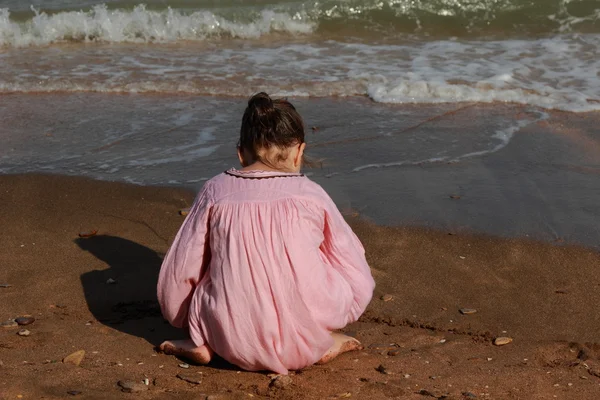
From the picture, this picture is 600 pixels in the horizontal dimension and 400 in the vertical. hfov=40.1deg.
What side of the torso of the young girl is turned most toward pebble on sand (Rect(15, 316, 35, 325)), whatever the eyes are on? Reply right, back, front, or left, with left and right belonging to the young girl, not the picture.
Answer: left

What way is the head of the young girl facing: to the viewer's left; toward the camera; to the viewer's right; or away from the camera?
away from the camera

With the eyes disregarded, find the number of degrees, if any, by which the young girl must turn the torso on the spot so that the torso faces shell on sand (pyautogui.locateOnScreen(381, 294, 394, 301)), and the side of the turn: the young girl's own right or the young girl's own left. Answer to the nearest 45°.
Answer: approximately 45° to the young girl's own right

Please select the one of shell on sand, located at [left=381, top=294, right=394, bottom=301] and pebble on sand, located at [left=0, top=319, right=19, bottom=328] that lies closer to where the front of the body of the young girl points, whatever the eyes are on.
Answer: the shell on sand

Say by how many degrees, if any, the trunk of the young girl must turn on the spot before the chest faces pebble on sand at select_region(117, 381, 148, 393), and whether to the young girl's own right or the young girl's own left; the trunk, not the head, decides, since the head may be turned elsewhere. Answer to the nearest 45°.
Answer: approximately 135° to the young girl's own left

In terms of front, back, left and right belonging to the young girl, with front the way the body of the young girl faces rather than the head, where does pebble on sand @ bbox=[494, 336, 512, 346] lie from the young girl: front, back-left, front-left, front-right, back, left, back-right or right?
right

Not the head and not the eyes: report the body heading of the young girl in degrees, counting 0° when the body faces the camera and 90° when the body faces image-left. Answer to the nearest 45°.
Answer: approximately 180°

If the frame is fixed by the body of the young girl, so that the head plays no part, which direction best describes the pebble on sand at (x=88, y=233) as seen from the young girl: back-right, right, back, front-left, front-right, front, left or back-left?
front-left

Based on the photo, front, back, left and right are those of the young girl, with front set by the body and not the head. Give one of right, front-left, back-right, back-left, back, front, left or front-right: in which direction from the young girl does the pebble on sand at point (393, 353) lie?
right

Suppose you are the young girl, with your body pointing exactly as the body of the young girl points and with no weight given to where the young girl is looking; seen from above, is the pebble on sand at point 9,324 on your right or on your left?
on your left

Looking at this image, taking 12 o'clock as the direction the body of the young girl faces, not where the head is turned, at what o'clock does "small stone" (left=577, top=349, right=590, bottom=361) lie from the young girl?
The small stone is roughly at 3 o'clock from the young girl.

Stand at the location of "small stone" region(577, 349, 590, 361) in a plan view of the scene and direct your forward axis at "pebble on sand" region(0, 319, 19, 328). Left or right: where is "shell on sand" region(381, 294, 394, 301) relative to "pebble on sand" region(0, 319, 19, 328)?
right

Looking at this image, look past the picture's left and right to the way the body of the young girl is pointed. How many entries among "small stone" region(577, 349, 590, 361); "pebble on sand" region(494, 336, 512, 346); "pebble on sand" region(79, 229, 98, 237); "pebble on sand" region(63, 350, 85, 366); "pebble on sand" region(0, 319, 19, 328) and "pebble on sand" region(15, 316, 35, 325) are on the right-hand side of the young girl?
2

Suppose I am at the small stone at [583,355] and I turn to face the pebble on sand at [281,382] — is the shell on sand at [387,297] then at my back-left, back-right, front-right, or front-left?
front-right

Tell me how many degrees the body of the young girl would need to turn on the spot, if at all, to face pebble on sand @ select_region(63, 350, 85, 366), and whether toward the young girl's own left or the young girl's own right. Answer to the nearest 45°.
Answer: approximately 90° to the young girl's own left
